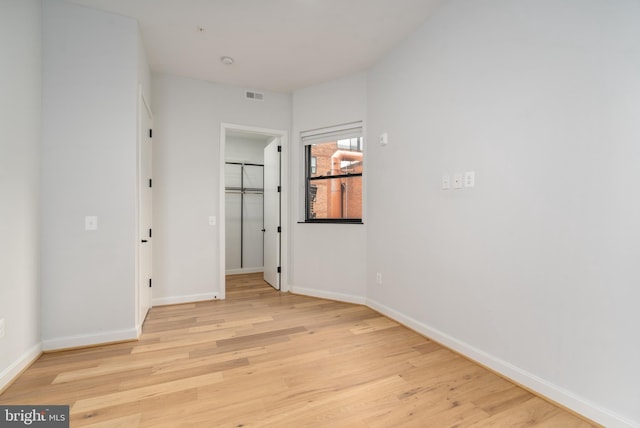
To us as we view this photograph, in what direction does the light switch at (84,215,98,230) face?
facing the viewer

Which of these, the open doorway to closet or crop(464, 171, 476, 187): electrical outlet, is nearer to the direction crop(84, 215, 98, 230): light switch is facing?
the electrical outlet

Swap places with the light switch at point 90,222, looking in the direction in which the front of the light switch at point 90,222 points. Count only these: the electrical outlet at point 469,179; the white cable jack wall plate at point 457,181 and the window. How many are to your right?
0

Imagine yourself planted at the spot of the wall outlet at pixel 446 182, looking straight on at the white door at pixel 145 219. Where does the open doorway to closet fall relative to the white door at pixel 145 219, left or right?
right

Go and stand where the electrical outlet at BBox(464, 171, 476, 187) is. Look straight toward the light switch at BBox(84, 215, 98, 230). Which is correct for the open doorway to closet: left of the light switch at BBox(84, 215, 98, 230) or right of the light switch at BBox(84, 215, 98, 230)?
right

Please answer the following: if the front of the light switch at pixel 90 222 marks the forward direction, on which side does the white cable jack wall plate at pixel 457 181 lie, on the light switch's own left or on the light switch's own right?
on the light switch's own left

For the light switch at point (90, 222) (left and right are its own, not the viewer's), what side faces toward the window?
left

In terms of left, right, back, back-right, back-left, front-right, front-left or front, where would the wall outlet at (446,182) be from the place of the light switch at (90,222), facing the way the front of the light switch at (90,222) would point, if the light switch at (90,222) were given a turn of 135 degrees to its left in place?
right

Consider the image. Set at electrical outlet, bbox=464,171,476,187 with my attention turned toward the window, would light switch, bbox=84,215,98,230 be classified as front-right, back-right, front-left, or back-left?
front-left

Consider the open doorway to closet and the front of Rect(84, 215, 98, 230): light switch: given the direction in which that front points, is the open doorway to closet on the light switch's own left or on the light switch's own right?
on the light switch's own left

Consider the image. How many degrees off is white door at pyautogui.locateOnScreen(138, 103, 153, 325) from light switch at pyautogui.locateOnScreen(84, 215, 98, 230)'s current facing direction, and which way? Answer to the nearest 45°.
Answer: approximately 135° to its left

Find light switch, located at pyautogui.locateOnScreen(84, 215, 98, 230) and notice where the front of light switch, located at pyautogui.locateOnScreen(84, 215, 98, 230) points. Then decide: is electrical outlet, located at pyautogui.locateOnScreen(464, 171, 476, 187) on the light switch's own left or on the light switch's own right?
on the light switch's own left

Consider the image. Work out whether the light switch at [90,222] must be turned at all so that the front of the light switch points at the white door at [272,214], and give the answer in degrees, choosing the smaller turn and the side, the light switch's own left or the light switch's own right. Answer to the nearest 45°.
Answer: approximately 90° to the light switch's own left
